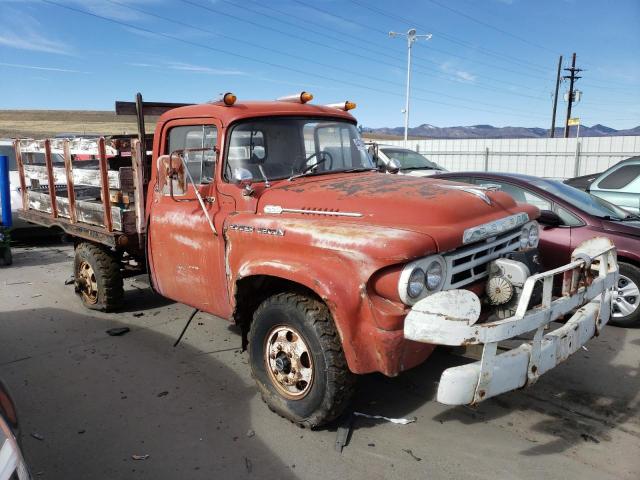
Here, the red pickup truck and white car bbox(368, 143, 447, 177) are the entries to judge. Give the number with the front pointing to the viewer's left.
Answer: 0

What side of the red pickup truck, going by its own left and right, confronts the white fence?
left

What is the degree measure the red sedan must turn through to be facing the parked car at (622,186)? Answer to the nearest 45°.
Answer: approximately 135° to its left

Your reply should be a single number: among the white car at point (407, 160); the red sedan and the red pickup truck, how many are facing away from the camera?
0

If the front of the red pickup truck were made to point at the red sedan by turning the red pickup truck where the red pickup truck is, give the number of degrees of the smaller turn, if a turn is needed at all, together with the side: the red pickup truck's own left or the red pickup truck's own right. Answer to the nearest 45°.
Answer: approximately 90° to the red pickup truck's own left

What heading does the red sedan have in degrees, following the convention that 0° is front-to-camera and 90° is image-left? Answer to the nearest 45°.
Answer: approximately 315°

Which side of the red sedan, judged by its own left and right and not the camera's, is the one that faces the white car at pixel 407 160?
back

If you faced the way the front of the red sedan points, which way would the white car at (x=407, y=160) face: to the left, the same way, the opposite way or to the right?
the same way

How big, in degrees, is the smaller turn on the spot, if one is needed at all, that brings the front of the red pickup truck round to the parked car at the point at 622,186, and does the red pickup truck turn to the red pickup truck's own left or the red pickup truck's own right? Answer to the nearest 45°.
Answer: approximately 90° to the red pickup truck's own left

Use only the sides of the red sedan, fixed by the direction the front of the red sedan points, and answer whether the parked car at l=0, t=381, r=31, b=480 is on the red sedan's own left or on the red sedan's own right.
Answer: on the red sedan's own right

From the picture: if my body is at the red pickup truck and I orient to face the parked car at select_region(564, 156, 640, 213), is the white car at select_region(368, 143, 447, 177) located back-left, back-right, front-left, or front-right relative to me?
front-left

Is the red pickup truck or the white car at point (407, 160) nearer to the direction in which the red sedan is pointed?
the red pickup truck

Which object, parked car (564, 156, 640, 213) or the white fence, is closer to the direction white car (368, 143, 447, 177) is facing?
the parked car

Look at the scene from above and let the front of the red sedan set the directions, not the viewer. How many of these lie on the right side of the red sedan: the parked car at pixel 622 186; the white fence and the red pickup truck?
1

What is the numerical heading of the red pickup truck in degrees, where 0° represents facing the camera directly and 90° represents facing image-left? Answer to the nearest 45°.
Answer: approximately 315°

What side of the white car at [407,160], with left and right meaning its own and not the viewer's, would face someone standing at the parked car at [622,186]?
front

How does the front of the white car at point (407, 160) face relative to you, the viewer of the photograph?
facing the viewer and to the right of the viewer
